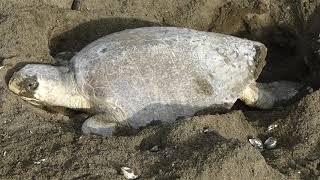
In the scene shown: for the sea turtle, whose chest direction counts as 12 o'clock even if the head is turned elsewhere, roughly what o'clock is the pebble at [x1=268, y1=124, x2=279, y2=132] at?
The pebble is roughly at 7 o'clock from the sea turtle.

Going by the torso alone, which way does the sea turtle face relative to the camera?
to the viewer's left

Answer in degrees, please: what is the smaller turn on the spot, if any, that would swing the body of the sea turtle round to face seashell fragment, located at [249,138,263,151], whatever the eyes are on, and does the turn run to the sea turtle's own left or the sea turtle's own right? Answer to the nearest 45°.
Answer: approximately 135° to the sea turtle's own left

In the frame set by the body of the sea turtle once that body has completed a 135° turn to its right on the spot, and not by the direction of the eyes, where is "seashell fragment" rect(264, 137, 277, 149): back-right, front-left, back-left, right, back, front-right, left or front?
right

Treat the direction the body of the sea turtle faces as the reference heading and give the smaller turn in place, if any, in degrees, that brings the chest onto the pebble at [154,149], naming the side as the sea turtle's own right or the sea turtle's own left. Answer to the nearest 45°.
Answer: approximately 90° to the sea turtle's own left

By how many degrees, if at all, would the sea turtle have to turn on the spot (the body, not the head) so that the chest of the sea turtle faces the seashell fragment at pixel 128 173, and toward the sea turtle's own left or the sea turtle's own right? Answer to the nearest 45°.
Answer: approximately 90° to the sea turtle's own left
